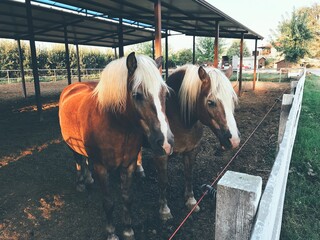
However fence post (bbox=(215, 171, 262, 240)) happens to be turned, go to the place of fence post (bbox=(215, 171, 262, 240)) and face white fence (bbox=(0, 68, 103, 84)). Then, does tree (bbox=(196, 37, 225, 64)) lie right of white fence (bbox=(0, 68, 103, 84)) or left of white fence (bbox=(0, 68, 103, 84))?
right

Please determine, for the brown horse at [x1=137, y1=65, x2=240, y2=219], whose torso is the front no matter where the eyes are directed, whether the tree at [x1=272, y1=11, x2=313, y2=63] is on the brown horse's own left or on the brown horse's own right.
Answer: on the brown horse's own left

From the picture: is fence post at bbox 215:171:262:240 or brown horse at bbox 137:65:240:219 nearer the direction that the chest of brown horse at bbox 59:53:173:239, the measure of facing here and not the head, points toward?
the fence post

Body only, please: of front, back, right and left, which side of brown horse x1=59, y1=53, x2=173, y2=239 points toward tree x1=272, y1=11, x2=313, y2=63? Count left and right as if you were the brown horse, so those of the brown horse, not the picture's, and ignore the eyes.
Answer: left

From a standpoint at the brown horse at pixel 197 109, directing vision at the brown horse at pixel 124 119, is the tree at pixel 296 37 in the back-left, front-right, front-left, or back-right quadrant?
back-right

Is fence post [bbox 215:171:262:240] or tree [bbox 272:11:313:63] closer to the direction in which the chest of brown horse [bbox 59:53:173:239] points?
the fence post

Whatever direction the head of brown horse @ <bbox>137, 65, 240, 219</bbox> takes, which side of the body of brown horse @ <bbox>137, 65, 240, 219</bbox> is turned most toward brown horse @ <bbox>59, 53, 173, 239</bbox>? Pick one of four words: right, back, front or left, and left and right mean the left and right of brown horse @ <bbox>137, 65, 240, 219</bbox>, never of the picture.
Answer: right

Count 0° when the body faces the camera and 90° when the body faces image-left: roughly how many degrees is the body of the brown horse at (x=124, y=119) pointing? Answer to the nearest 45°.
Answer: approximately 315°

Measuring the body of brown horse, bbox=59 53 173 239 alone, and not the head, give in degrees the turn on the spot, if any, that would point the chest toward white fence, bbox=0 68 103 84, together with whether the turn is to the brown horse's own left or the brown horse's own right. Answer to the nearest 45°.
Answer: approximately 135° to the brown horse's own left
